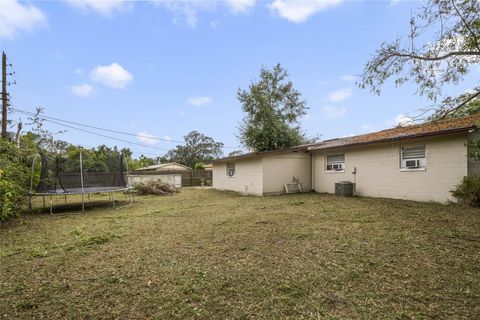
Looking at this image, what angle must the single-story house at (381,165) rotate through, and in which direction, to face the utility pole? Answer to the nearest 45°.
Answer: approximately 135° to its left

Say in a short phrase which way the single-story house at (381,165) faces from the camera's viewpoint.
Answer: facing away from the viewer and to the right of the viewer

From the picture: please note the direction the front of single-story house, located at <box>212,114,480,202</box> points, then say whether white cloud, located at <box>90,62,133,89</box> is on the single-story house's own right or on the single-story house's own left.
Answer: on the single-story house's own left
